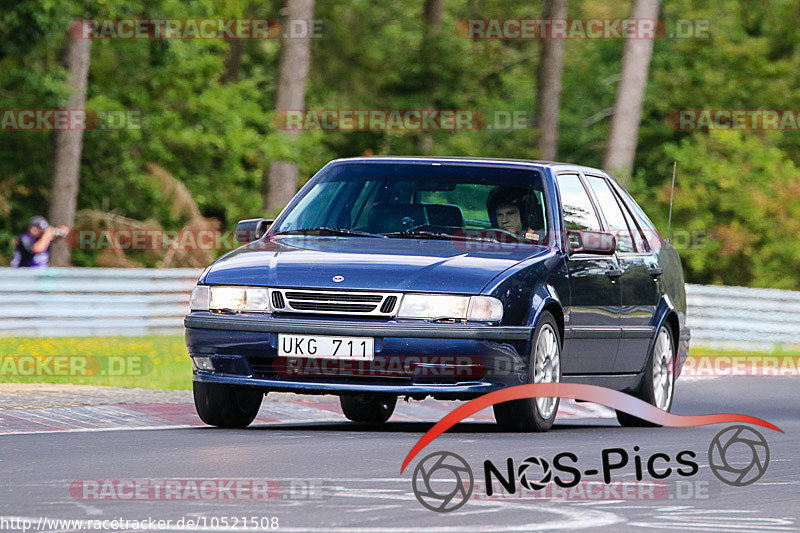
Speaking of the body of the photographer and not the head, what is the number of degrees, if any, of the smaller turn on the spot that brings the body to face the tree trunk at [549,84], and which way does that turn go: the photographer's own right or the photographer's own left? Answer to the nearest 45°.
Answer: approximately 45° to the photographer's own left

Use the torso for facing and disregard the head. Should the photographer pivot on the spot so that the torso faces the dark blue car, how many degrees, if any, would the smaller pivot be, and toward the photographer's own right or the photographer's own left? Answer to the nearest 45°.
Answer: approximately 90° to the photographer's own right

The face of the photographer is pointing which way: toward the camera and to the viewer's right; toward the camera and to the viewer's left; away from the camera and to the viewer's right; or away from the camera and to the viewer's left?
toward the camera and to the viewer's right

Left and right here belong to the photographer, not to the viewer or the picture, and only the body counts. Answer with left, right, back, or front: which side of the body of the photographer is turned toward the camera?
right

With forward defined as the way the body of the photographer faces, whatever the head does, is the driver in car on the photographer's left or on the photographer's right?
on the photographer's right
